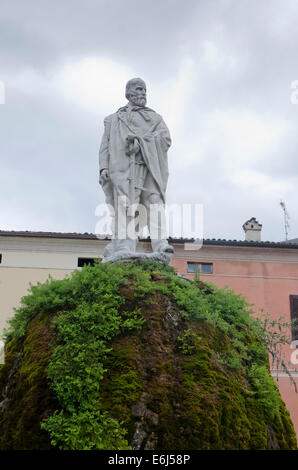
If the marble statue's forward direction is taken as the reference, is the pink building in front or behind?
behind

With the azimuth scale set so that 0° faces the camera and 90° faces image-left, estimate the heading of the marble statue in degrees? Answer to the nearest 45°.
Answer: approximately 0°
